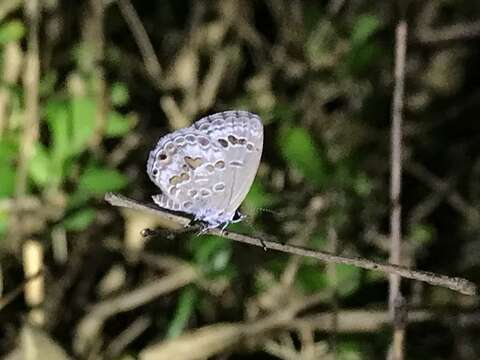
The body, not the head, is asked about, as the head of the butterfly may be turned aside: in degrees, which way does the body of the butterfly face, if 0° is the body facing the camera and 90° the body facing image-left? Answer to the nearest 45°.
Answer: approximately 270°

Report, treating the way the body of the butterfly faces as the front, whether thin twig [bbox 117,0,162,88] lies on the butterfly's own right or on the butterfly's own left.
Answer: on the butterfly's own left
